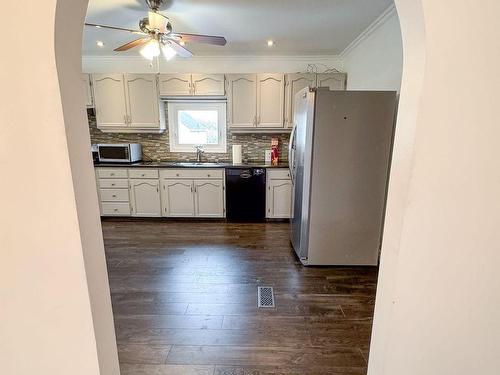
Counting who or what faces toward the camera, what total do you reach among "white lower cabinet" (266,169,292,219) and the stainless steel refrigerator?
1

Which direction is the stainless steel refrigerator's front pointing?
to the viewer's left

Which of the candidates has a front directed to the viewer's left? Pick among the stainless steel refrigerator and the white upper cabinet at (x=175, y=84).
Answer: the stainless steel refrigerator

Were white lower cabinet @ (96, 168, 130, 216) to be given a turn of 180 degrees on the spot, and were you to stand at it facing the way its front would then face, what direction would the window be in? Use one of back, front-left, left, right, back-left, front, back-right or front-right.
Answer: right

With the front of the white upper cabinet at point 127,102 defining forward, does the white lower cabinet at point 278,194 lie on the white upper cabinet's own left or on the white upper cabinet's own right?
on the white upper cabinet's own left

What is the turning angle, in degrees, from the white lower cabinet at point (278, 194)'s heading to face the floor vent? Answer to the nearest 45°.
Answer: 0° — it already faces it

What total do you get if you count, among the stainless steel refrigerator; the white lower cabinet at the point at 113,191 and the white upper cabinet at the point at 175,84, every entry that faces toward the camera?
2
